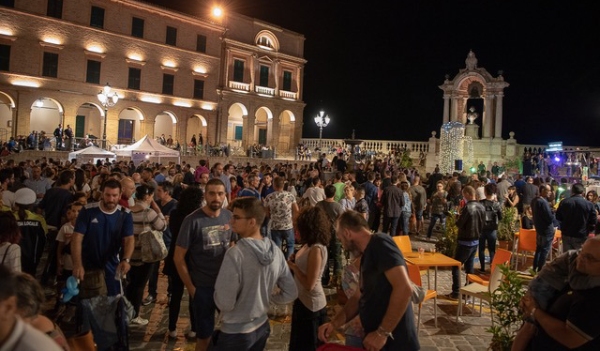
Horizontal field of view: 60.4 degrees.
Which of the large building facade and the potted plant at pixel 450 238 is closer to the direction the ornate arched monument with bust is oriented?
the potted plant

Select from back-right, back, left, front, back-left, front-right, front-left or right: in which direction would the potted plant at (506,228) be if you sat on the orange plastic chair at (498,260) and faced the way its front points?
back-right

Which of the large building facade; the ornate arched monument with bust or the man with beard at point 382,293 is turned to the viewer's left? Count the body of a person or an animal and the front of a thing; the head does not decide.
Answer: the man with beard

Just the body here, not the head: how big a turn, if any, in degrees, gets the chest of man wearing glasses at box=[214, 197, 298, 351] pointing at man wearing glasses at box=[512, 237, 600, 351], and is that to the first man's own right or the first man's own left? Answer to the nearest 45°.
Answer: approximately 135° to the first man's own right

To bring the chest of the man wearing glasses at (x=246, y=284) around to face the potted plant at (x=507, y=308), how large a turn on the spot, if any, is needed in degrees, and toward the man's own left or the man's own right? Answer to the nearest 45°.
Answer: approximately 90° to the man's own right

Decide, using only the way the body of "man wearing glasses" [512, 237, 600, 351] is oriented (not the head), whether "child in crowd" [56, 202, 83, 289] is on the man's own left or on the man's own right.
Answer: on the man's own right

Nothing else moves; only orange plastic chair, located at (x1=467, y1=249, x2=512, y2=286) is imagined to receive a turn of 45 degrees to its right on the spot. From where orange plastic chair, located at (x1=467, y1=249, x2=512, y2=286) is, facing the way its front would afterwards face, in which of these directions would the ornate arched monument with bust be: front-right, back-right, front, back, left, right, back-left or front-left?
right

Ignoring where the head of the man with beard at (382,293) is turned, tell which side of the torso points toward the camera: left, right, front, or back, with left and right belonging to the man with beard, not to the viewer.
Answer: left

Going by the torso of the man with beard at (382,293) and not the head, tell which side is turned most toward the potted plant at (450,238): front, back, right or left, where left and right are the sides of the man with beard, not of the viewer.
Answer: right

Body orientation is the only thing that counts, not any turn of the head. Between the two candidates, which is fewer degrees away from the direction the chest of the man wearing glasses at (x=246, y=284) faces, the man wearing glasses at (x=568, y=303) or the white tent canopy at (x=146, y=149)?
the white tent canopy
